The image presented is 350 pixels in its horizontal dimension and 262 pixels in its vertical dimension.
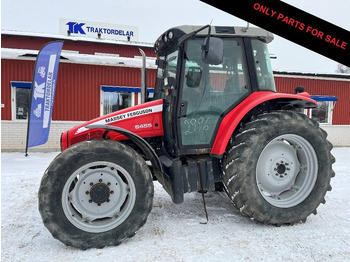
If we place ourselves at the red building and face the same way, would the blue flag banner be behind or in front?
in front

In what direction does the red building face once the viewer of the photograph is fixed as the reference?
facing the viewer
